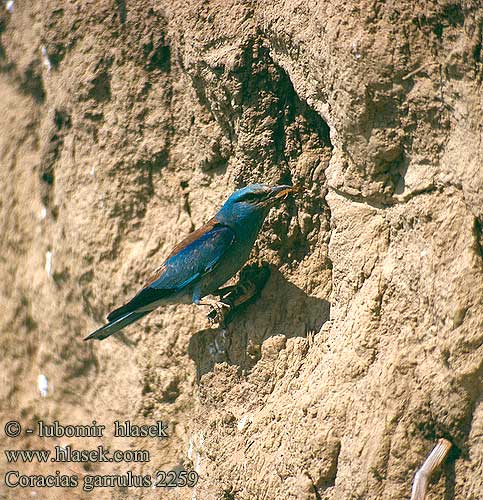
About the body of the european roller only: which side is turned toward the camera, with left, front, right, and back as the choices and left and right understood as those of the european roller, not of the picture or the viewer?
right

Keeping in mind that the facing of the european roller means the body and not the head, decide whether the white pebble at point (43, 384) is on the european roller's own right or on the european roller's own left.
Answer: on the european roller's own left

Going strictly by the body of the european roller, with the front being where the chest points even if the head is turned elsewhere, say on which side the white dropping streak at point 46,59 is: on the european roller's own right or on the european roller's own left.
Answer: on the european roller's own left

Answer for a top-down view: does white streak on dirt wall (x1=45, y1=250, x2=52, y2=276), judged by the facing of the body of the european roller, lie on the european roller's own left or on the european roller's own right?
on the european roller's own left
